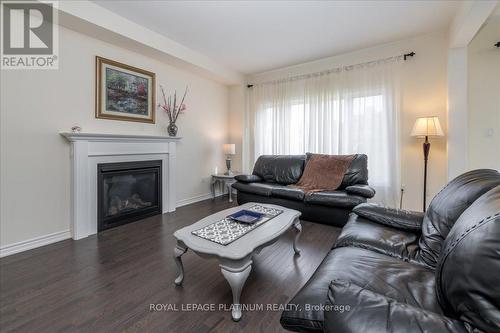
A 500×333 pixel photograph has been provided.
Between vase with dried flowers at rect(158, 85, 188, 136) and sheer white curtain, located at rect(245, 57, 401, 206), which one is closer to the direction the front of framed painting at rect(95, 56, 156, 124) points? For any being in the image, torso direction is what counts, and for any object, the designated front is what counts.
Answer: the sheer white curtain

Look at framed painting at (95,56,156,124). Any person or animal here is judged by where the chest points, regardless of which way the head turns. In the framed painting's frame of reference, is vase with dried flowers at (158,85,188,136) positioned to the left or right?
on its left

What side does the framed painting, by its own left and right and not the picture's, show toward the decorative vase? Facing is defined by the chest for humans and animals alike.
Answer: left

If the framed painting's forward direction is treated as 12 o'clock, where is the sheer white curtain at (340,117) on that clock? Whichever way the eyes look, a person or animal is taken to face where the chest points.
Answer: The sheer white curtain is roughly at 11 o'clock from the framed painting.

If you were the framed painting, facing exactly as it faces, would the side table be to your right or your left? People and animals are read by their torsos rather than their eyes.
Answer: on your left

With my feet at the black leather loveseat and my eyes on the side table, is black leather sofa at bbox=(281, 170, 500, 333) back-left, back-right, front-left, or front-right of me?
back-left

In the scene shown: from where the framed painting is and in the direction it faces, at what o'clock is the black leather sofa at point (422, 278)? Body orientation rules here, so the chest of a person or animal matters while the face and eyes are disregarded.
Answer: The black leather sofa is roughly at 1 o'clock from the framed painting.

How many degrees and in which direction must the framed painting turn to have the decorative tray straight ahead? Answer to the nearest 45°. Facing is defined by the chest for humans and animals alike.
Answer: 0° — it already faces it

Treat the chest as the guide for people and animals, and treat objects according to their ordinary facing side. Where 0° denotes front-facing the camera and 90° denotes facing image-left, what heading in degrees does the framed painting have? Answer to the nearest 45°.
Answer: approximately 315°
